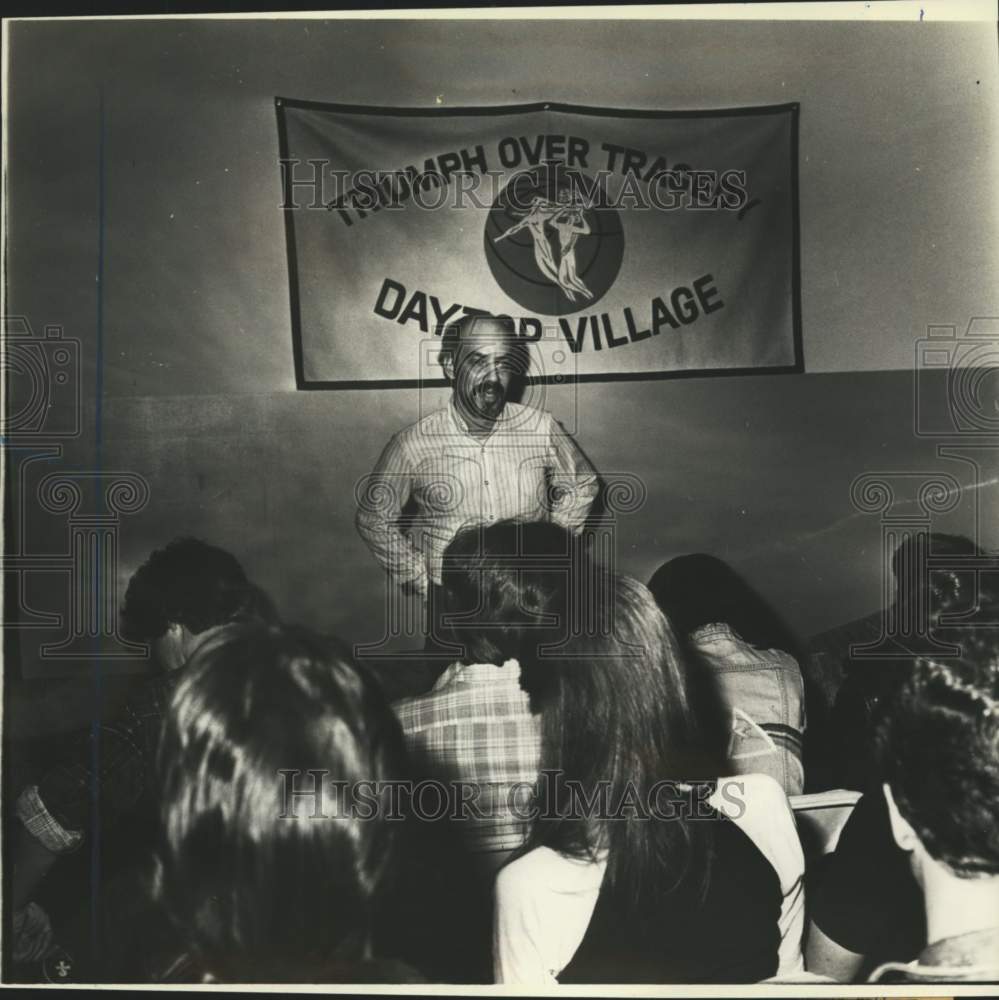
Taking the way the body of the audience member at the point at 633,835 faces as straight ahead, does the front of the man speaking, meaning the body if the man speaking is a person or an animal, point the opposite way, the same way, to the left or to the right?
the opposite way

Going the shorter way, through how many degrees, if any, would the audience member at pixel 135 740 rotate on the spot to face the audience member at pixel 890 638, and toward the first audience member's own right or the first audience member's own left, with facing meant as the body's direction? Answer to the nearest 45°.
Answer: approximately 45° to the first audience member's own right

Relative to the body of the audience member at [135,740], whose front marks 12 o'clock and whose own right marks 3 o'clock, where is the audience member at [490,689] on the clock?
the audience member at [490,689] is roughly at 2 o'clock from the audience member at [135,740].

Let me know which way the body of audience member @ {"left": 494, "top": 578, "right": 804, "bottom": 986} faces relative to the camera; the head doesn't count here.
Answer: away from the camera

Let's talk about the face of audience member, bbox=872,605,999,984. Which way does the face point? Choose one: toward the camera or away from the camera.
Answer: away from the camera

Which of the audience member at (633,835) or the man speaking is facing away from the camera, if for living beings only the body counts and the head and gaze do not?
the audience member

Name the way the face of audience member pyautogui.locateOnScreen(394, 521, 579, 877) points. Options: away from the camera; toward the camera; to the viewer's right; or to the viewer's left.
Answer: away from the camera
